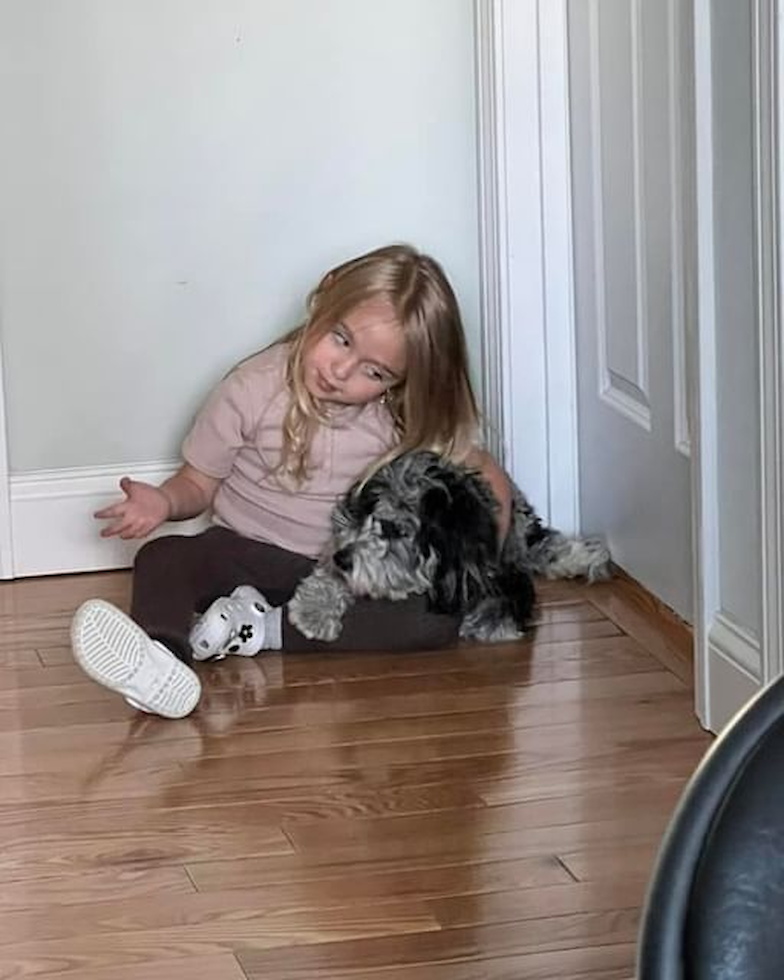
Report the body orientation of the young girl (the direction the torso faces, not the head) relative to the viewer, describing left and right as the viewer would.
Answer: facing the viewer and to the left of the viewer

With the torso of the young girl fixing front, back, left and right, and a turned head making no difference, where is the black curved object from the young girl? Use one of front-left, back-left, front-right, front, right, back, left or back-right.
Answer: front-left

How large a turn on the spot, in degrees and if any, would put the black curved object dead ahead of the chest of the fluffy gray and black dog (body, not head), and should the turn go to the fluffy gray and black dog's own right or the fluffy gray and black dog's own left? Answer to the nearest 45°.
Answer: approximately 45° to the fluffy gray and black dog's own left

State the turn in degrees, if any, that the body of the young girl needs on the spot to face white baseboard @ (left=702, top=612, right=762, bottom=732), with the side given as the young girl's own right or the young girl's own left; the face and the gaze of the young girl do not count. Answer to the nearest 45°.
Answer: approximately 90° to the young girl's own left

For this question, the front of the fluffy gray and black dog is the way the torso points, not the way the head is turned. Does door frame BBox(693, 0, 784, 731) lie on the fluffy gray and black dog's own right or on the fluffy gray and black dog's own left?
on the fluffy gray and black dog's own left
